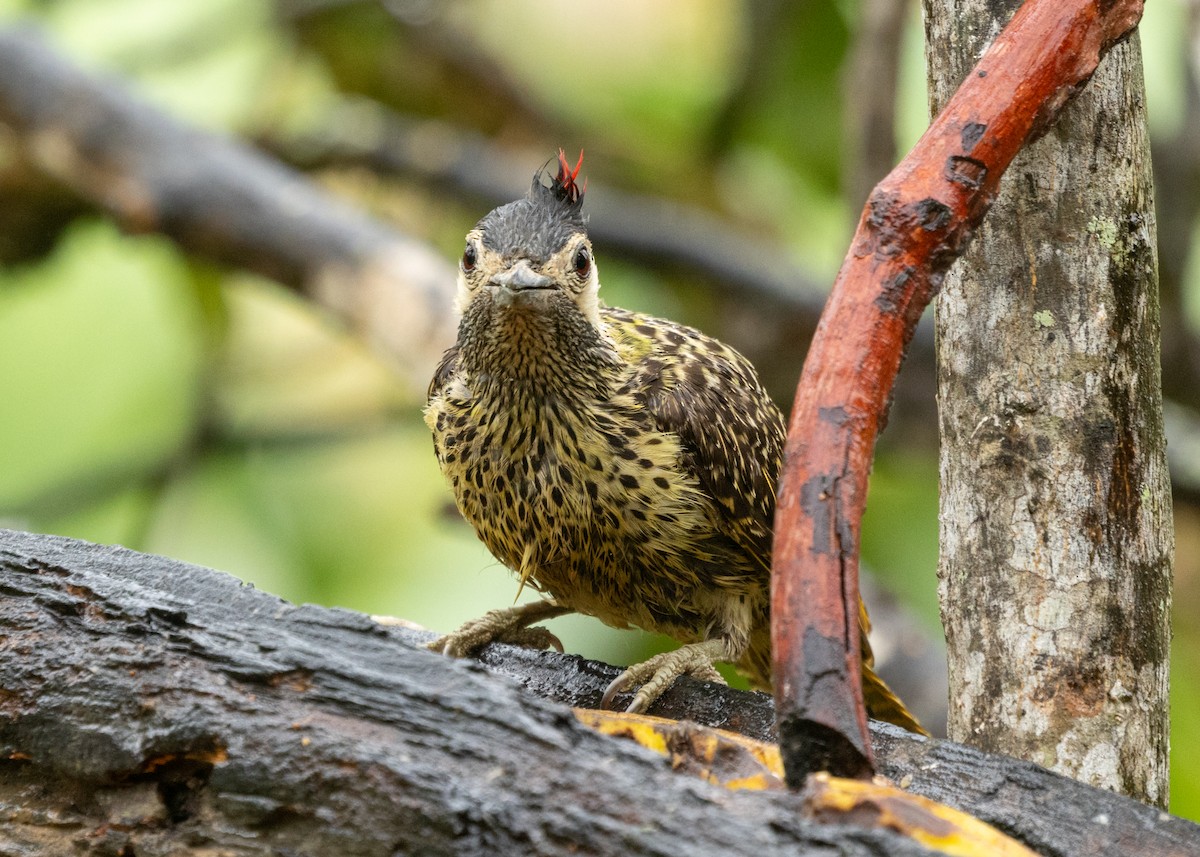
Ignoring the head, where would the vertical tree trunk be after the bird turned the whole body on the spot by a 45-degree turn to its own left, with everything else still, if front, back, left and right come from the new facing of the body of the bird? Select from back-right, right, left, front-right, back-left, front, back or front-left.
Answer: front-left

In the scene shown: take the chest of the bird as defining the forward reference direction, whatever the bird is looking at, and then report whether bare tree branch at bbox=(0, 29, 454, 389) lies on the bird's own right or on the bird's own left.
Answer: on the bird's own right

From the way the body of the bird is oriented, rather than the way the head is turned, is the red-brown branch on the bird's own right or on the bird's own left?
on the bird's own left
